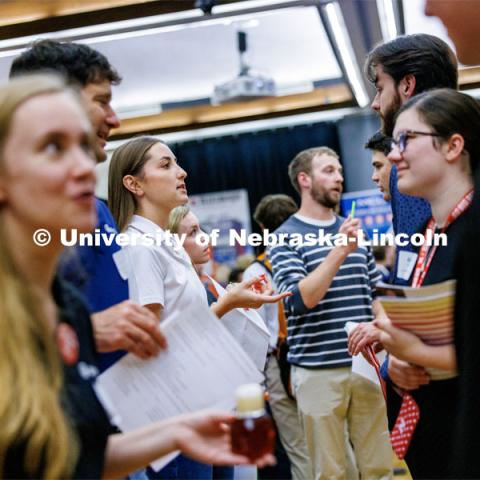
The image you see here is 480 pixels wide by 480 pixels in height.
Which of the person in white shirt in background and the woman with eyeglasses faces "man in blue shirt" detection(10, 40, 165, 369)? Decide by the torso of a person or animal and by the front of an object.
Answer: the woman with eyeglasses

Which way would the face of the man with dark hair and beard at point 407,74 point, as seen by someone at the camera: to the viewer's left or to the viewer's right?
to the viewer's left

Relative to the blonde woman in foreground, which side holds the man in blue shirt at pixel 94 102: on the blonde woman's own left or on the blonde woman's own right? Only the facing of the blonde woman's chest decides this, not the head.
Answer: on the blonde woman's own left

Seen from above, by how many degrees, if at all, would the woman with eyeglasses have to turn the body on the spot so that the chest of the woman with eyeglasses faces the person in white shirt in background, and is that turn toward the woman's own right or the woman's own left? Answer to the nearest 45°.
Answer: approximately 90° to the woman's own right

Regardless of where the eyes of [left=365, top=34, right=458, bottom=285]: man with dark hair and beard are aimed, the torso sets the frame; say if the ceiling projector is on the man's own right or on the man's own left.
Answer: on the man's own right

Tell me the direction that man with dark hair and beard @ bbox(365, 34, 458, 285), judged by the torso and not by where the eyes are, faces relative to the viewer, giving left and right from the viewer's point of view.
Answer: facing to the left of the viewer

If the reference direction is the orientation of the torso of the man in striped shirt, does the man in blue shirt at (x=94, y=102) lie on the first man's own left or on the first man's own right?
on the first man's own right

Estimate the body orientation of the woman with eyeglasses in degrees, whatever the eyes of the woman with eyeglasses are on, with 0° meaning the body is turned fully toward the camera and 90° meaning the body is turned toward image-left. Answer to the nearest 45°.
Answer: approximately 90°
